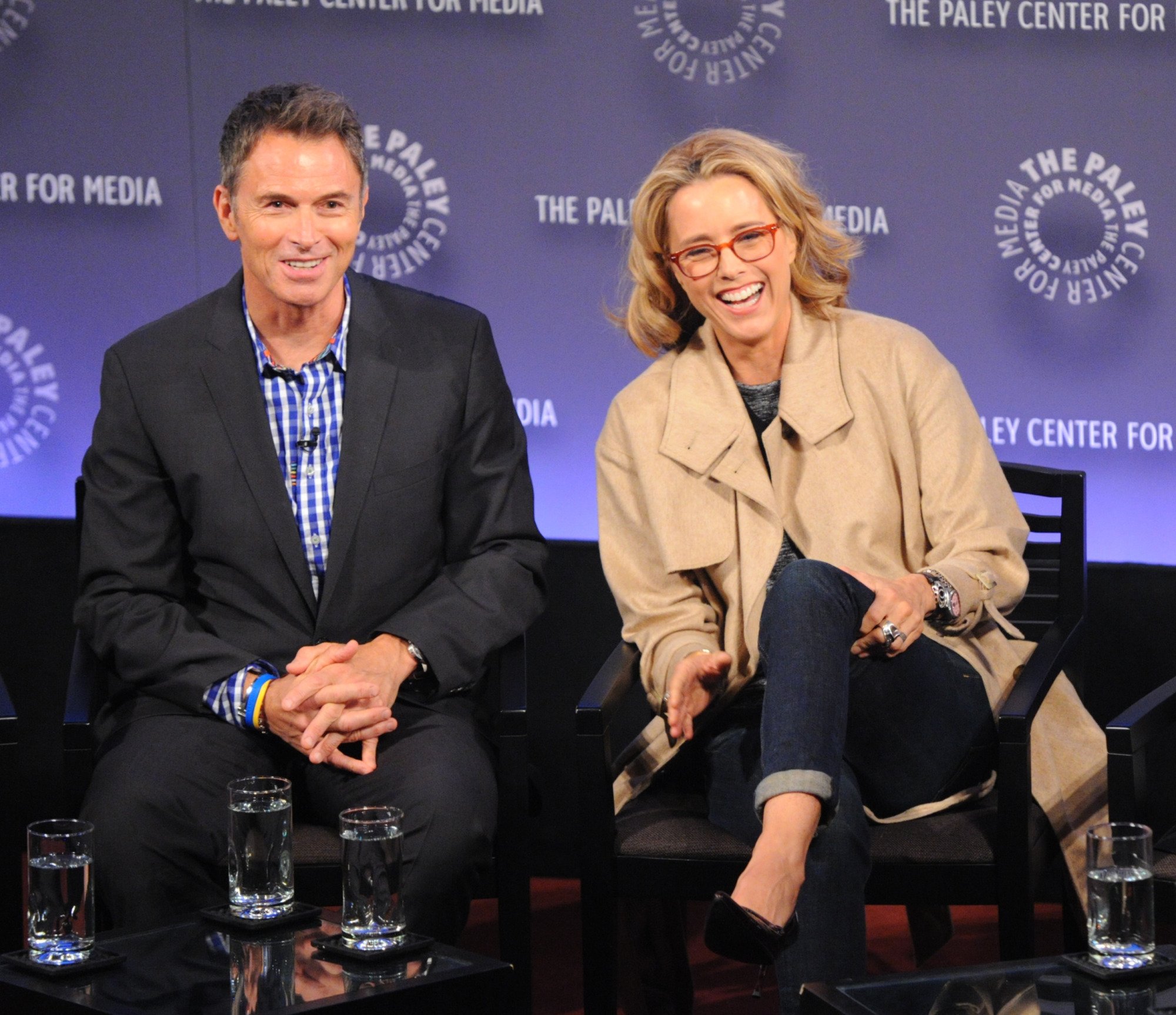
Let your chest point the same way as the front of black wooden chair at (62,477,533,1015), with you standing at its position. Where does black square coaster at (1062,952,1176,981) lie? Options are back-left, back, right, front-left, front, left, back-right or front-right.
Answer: front-left

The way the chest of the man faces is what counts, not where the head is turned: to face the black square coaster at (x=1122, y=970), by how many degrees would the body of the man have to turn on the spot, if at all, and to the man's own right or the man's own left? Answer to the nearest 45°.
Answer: approximately 45° to the man's own left

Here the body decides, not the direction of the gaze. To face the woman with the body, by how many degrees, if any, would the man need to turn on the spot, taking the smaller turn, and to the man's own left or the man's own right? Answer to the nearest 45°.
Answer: approximately 90° to the man's own left

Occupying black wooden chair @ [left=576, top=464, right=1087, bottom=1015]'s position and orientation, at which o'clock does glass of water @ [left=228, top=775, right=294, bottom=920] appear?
The glass of water is roughly at 2 o'clock from the black wooden chair.

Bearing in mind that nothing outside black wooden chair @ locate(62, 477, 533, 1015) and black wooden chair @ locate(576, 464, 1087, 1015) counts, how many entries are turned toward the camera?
2

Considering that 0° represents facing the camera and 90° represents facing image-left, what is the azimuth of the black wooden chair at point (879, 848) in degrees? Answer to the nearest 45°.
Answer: approximately 0°

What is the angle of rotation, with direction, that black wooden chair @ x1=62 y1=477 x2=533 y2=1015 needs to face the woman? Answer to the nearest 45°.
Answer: approximately 90° to its left

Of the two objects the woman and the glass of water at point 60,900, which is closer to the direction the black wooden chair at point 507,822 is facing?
the glass of water

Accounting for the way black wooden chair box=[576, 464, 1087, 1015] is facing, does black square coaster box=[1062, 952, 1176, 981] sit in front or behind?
in front

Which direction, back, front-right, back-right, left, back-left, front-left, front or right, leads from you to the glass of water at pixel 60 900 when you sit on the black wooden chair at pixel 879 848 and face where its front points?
front-right

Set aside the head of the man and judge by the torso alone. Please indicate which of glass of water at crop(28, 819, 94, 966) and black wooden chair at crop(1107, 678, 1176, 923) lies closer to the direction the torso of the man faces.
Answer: the glass of water
